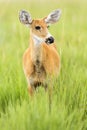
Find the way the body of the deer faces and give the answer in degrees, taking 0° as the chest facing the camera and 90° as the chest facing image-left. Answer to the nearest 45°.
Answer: approximately 0°
